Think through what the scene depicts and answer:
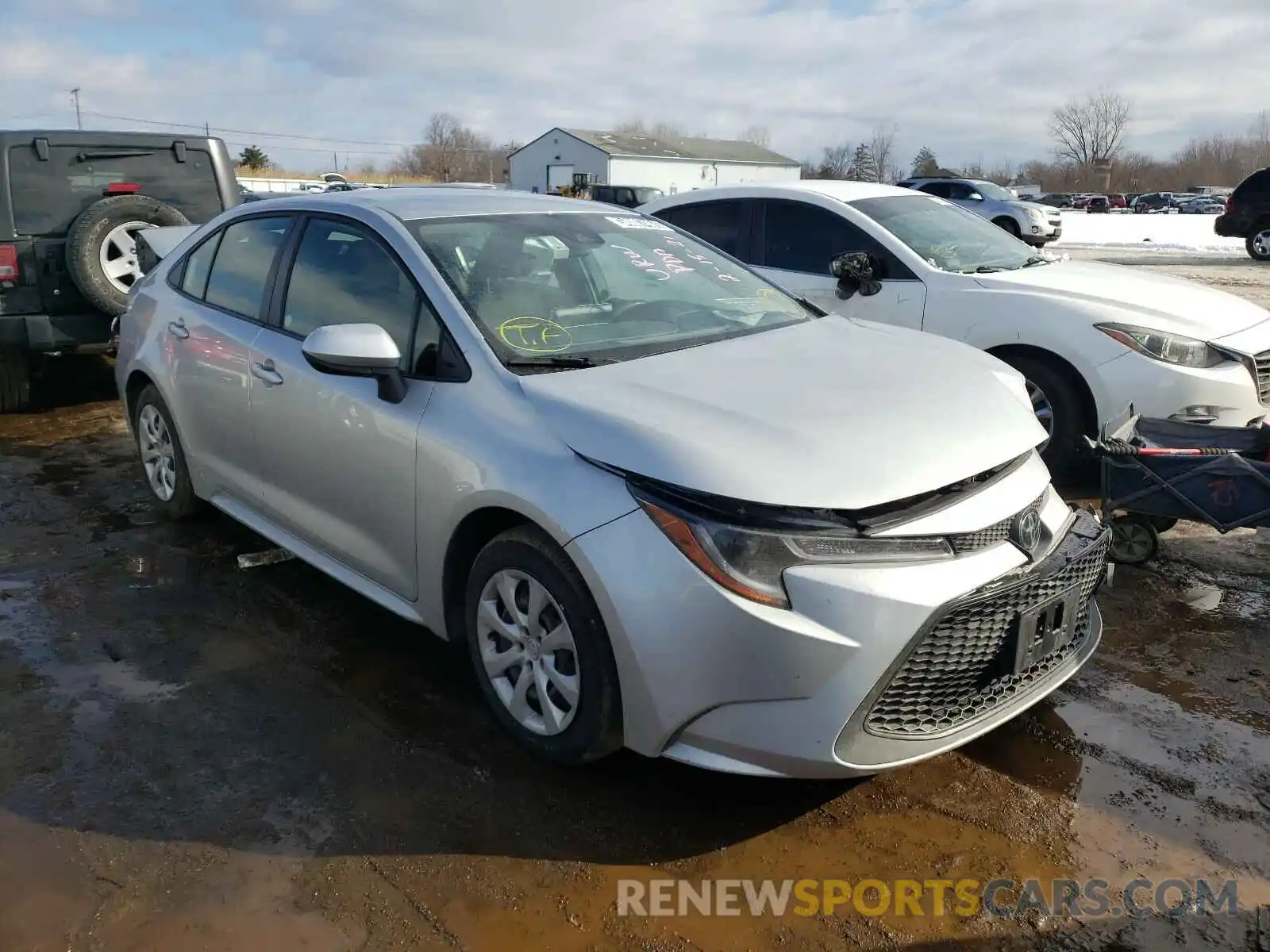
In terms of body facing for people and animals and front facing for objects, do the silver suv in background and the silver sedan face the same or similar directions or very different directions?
same or similar directions

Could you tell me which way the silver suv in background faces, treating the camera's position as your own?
facing the viewer and to the right of the viewer

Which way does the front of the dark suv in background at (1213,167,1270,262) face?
to the viewer's right

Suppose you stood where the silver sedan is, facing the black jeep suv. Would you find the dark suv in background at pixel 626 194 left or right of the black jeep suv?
right

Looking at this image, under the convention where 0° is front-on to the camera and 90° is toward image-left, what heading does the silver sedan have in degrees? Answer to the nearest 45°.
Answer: approximately 315°

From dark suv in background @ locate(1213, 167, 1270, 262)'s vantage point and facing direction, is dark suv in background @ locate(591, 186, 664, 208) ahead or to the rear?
to the rear

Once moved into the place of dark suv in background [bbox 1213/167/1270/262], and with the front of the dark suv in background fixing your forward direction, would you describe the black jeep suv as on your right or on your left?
on your right

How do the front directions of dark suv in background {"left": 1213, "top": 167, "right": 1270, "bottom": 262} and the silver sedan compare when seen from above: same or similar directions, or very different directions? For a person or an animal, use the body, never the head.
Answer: same or similar directions

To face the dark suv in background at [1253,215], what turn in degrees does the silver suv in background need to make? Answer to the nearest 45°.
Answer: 0° — it already faces it

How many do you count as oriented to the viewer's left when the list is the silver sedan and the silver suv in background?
0
